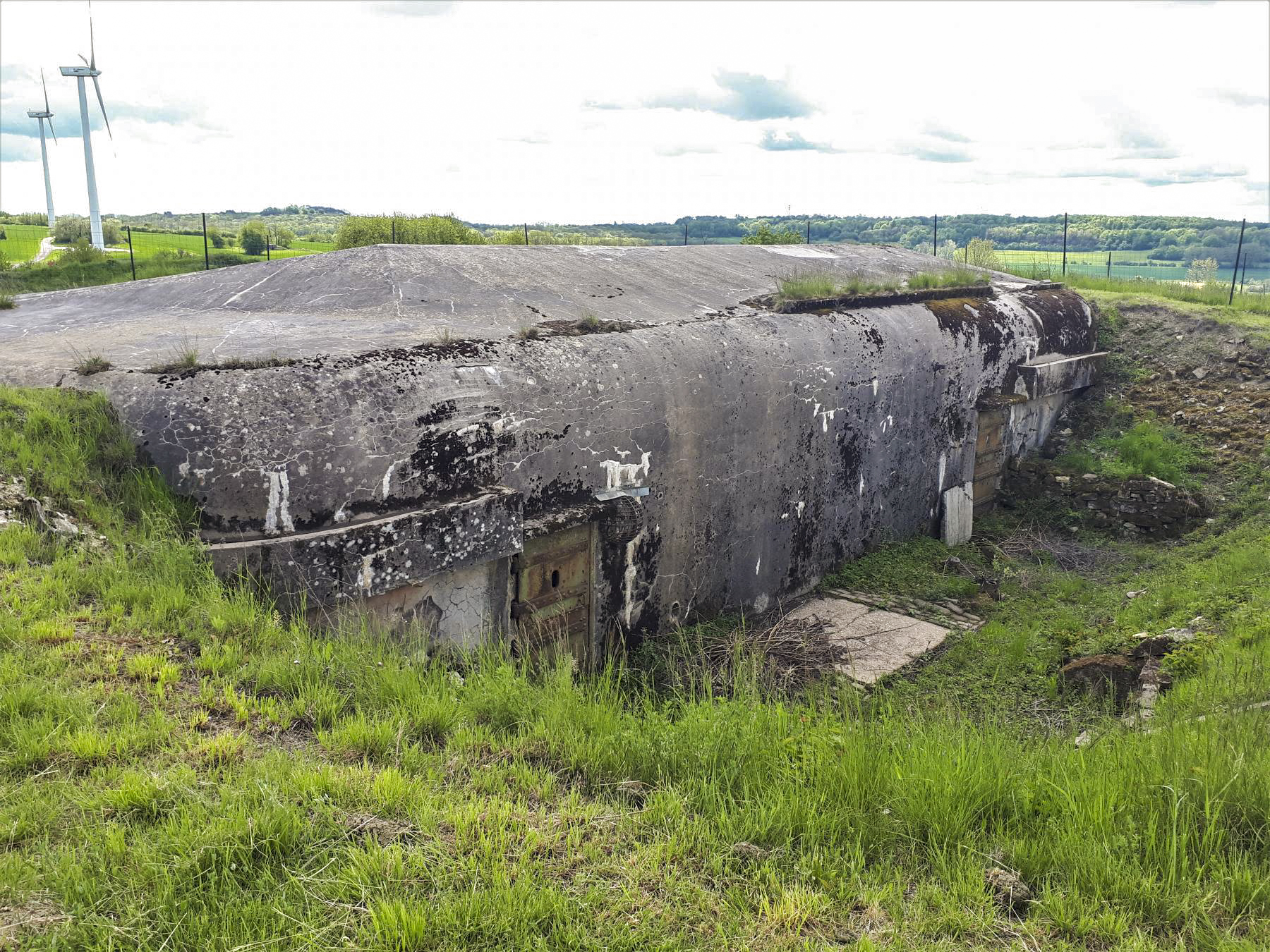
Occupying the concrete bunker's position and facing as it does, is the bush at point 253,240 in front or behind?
behind

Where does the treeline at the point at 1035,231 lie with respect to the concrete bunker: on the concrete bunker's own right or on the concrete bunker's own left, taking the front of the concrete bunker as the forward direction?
on the concrete bunker's own left

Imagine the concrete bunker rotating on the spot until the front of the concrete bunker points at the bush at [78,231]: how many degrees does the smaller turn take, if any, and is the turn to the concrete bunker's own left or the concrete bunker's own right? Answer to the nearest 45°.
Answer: approximately 180°

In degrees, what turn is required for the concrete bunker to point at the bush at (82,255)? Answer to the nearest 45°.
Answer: approximately 180°

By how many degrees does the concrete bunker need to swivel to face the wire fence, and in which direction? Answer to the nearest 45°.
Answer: approximately 135° to its left

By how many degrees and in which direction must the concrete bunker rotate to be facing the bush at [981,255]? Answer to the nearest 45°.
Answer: approximately 90° to its left

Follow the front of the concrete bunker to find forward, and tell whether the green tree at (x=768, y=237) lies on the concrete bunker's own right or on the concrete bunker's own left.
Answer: on the concrete bunker's own left
